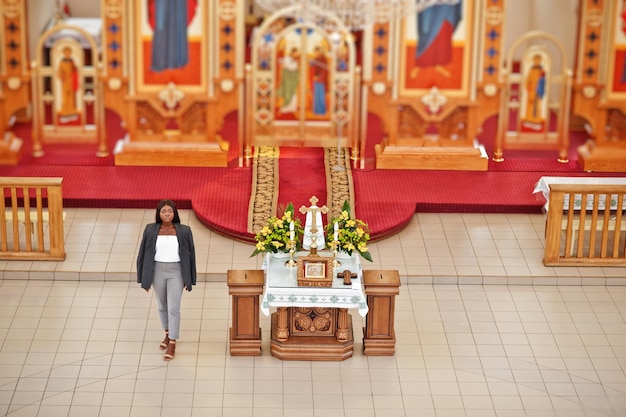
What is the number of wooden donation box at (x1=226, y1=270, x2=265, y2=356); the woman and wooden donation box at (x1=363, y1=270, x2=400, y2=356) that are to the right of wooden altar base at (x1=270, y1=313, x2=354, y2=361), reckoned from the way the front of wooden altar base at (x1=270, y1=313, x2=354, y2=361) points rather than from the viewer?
2

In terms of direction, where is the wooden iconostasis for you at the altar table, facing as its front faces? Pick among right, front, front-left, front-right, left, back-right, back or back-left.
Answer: back

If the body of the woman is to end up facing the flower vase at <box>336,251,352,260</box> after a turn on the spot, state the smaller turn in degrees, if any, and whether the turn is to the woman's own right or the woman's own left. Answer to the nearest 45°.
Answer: approximately 90° to the woman's own left

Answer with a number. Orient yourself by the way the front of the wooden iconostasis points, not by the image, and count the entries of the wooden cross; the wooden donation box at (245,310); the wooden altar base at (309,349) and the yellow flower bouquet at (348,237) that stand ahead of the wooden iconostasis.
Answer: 4

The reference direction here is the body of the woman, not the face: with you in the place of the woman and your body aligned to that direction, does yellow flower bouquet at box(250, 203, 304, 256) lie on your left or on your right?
on your left

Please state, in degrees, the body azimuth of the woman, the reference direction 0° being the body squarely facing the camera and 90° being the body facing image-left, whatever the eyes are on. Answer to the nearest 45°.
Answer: approximately 0°

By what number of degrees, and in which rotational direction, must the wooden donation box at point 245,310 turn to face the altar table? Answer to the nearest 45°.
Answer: approximately 90° to its left

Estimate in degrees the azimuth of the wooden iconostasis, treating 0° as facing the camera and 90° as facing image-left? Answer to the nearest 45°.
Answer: approximately 0°
